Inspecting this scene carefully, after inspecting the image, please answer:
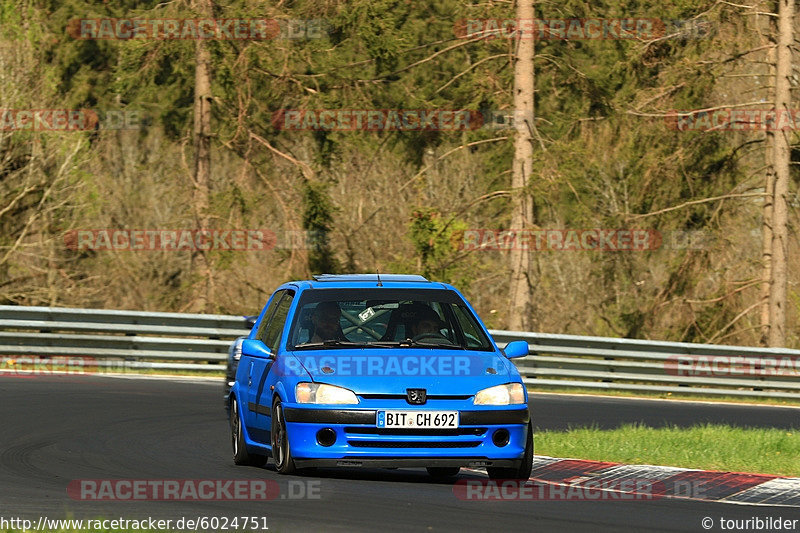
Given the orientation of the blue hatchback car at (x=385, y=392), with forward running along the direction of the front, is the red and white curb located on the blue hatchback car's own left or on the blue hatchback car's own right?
on the blue hatchback car's own left

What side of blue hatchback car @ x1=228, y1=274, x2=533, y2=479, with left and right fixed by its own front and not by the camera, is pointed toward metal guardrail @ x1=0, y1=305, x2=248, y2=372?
back

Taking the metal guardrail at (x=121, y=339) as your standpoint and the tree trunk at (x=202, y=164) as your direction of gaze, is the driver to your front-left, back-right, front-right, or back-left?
back-right

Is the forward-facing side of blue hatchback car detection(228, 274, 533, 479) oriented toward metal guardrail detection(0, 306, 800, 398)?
no

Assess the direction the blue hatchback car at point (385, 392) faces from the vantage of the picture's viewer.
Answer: facing the viewer

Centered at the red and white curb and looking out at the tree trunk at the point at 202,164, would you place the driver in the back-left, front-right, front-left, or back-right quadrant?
front-left
